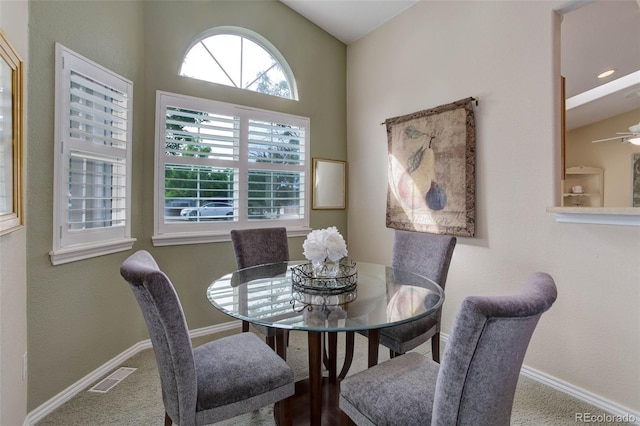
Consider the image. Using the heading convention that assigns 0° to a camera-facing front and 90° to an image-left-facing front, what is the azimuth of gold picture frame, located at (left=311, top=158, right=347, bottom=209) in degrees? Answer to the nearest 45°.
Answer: approximately 315°

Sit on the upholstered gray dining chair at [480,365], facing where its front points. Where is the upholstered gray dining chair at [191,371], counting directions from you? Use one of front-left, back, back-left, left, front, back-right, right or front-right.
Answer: front-left

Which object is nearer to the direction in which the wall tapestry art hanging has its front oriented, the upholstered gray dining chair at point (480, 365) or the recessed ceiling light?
the upholstered gray dining chair

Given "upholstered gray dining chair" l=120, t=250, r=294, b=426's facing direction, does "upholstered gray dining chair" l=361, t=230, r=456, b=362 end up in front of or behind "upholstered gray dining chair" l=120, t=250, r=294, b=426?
in front

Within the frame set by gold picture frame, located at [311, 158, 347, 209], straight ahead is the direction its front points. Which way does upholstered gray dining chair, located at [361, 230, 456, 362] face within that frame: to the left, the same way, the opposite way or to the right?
to the right

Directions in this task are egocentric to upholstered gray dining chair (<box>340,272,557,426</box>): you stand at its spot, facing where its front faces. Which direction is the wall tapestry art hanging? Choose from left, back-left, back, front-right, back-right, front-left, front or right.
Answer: front-right

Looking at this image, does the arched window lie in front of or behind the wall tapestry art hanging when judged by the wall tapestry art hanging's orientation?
in front

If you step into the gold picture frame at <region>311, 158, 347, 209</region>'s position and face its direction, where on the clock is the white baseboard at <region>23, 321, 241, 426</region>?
The white baseboard is roughly at 3 o'clock from the gold picture frame.

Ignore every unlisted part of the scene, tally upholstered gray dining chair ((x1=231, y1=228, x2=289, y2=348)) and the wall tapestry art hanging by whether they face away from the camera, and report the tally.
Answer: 0

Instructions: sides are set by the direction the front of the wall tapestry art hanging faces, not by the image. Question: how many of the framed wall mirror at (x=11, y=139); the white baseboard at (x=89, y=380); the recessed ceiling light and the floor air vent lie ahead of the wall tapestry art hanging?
3

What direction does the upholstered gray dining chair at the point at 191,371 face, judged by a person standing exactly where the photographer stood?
facing away from the viewer and to the right of the viewer

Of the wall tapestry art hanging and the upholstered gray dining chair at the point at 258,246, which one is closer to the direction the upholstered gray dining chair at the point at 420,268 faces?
the upholstered gray dining chair

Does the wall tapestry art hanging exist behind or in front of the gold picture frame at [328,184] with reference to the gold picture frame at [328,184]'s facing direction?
in front

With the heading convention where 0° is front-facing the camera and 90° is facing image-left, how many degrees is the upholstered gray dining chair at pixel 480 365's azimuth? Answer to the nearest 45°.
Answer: approximately 135°
